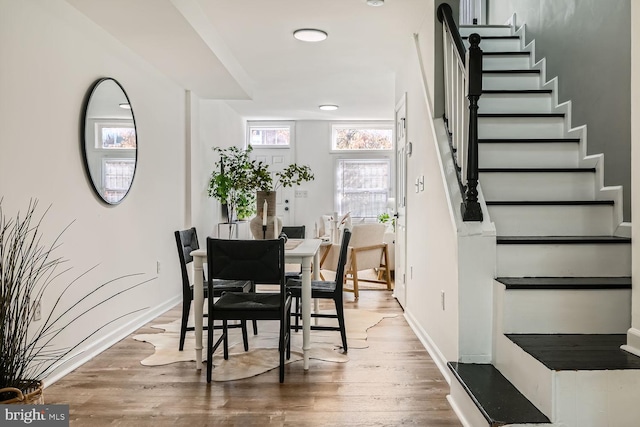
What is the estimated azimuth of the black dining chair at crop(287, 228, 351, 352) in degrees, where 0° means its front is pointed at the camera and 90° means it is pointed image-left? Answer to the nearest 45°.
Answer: approximately 90°

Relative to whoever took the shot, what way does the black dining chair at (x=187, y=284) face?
facing to the right of the viewer

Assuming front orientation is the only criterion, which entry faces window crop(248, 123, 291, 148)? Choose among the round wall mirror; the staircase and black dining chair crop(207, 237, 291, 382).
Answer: the black dining chair

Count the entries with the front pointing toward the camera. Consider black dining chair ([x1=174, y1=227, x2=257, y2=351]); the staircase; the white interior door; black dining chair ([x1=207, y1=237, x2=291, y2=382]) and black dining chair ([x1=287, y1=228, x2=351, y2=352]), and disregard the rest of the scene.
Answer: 1

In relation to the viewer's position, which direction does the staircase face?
facing the viewer

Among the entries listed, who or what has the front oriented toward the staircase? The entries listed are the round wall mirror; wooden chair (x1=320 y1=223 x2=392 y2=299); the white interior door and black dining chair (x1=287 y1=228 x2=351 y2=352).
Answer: the round wall mirror

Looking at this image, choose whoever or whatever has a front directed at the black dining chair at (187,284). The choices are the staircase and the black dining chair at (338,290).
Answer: the black dining chair at (338,290)

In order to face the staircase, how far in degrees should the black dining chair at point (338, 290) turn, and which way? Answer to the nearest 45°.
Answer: approximately 135° to its left

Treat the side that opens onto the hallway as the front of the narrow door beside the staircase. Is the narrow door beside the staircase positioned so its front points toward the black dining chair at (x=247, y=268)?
no

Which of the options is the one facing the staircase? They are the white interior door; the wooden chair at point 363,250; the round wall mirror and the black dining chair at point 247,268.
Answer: the round wall mirror

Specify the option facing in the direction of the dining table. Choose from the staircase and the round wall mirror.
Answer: the round wall mirror

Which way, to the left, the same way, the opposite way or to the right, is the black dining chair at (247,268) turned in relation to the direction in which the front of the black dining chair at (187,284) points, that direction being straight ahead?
to the left

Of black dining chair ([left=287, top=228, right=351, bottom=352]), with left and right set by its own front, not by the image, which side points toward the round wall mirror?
front

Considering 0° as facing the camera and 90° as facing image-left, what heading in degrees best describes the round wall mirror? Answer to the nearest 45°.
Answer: approximately 315°

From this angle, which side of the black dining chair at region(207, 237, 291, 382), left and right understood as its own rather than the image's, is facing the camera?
back

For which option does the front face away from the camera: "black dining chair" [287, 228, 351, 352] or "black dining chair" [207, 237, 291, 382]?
"black dining chair" [207, 237, 291, 382]

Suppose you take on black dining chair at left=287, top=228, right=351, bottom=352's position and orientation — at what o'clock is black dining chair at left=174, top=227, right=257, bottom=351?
black dining chair at left=174, top=227, right=257, bottom=351 is roughly at 12 o'clock from black dining chair at left=287, top=228, right=351, bottom=352.

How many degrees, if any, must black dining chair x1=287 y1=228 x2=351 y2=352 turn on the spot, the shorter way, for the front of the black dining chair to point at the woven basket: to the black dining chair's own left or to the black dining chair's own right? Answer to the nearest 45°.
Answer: approximately 45° to the black dining chair's own left

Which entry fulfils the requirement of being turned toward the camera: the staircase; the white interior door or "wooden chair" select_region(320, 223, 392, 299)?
the staircase

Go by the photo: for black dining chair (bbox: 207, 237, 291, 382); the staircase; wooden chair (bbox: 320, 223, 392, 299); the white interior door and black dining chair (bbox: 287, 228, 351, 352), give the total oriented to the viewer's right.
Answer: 0

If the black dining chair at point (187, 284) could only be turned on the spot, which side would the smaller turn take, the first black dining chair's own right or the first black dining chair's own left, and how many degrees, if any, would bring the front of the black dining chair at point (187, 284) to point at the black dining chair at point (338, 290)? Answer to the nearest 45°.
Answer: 0° — it already faces it
